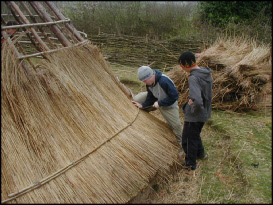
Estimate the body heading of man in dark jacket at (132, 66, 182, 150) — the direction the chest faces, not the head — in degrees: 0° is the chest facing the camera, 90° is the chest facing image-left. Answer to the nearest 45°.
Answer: approximately 45°

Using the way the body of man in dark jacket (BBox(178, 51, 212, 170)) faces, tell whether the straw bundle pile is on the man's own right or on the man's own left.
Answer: on the man's own right

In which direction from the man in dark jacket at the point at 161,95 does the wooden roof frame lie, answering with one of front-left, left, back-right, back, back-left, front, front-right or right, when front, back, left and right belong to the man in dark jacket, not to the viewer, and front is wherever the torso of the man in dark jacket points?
front-right

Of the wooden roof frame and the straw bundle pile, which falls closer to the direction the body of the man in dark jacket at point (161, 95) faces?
the wooden roof frame

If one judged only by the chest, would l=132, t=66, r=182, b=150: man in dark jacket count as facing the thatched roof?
yes

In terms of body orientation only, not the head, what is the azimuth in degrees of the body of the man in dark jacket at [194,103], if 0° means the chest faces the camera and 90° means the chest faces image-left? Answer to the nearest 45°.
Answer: approximately 90°

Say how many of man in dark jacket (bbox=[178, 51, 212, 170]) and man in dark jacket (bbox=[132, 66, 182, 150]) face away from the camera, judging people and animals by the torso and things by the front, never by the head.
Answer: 0

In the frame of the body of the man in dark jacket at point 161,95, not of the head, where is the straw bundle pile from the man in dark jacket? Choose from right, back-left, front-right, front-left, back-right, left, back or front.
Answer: back

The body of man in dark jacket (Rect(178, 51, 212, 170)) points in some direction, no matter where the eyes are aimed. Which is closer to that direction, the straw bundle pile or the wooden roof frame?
the wooden roof frame

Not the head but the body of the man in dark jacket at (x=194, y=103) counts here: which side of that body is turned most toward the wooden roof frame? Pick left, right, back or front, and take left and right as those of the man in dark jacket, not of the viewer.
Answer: front
